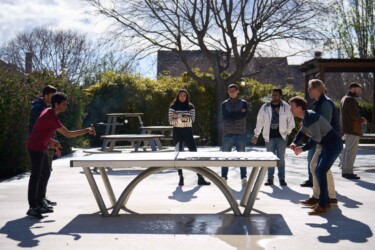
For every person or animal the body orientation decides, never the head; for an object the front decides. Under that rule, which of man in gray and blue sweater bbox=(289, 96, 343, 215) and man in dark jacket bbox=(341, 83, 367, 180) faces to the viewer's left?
the man in gray and blue sweater

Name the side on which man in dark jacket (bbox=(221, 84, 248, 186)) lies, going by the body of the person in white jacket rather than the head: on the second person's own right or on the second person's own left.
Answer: on the second person's own right

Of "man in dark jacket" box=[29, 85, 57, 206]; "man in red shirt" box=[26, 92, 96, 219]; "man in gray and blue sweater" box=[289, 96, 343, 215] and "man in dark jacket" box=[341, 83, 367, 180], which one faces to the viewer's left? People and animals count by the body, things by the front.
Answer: the man in gray and blue sweater

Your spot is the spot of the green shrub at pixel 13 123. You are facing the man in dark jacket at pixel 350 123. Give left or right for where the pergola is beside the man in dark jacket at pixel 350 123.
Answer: left

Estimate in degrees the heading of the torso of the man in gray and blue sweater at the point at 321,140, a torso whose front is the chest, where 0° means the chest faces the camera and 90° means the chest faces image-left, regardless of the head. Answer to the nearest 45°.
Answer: approximately 90°

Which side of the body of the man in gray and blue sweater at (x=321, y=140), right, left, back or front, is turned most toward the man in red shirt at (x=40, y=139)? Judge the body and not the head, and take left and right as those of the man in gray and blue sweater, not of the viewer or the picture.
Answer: front

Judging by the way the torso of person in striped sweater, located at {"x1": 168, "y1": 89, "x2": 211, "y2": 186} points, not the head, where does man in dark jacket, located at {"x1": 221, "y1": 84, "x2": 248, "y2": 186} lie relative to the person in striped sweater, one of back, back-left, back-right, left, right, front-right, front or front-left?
left

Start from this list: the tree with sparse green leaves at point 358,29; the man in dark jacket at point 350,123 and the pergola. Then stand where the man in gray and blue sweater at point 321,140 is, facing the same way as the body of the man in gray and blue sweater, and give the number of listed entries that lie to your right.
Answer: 3

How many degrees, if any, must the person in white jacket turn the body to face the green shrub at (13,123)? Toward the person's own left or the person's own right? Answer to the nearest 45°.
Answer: approximately 90° to the person's own right

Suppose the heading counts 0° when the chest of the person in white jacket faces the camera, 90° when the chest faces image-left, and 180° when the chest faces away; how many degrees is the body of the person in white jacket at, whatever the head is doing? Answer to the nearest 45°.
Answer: approximately 0°

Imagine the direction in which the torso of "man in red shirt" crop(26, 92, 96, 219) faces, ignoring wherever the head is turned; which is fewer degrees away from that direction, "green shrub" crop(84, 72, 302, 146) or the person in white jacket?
the person in white jacket

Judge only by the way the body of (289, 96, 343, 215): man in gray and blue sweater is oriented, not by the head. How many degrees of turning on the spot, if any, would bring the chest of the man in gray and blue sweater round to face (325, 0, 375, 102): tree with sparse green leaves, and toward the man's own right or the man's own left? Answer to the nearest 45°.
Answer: approximately 90° to the man's own right

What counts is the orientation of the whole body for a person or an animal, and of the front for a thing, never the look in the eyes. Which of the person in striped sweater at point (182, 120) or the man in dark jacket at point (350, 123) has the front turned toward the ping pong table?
the person in striped sweater
